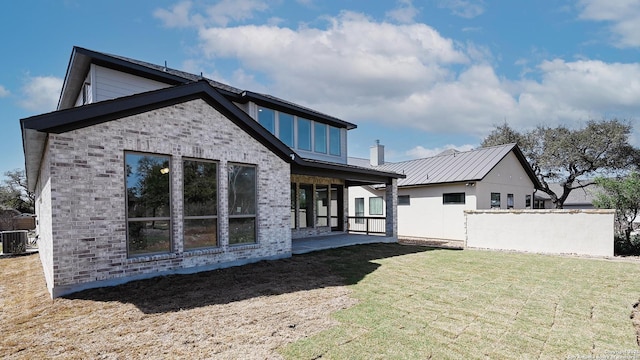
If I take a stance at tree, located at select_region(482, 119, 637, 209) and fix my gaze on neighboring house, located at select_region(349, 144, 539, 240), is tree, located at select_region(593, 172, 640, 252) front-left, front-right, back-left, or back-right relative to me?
front-left

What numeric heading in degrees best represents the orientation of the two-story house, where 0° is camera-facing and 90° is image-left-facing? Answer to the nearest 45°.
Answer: approximately 135°

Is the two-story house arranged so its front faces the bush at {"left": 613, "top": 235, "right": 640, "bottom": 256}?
no

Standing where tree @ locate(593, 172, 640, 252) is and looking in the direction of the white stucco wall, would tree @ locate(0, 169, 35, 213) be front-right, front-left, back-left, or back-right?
front-right

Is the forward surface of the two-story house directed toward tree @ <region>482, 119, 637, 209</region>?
no

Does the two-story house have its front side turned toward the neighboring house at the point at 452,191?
no

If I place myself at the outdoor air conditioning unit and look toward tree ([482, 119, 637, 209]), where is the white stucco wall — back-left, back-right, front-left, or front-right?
front-right
